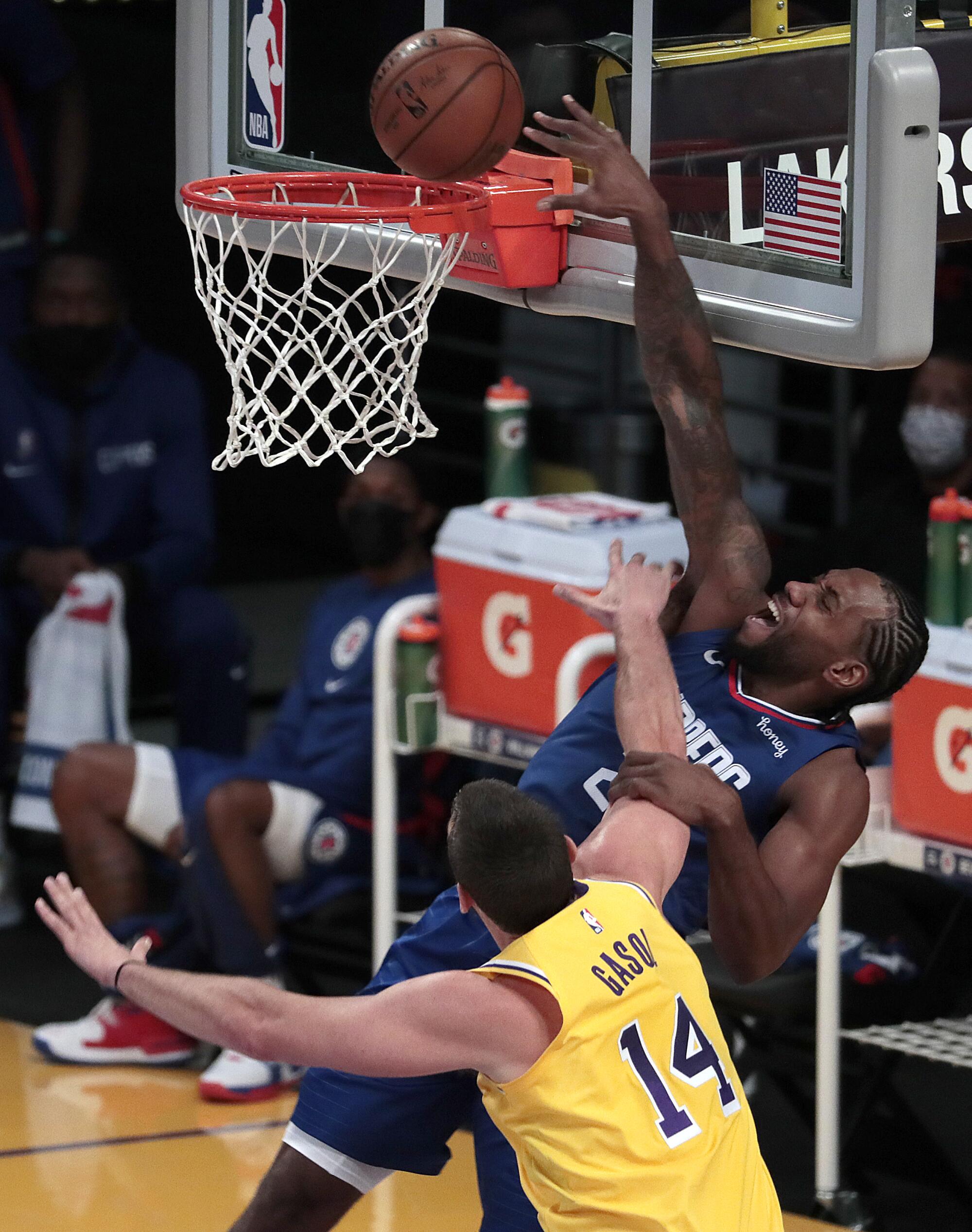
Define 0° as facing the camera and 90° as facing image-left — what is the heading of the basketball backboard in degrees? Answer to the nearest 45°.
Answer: approximately 45°

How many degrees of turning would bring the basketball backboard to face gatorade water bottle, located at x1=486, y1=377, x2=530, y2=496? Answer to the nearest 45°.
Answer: approximately 135° to its right

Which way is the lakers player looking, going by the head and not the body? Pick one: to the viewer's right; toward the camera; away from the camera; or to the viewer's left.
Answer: away from the camera

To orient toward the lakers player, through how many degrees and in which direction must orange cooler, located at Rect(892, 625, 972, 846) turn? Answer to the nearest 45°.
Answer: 0° — it already faces them

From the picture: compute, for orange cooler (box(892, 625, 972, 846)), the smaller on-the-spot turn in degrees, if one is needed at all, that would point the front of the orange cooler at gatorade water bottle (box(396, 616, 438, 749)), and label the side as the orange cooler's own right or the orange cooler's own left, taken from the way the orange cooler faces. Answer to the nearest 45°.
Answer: approximately 135° to the orange cooler's own right

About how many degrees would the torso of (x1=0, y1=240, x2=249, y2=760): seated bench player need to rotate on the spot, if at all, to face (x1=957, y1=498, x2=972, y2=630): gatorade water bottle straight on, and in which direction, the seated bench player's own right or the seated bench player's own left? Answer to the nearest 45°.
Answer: approximately 45° to the seated bench player's own left

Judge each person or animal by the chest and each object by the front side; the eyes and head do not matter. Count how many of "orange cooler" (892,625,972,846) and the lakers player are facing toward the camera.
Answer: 1

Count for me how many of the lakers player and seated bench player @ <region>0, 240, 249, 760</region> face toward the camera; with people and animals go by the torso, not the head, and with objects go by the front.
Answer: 1

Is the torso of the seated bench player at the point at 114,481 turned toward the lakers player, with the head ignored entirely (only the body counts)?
yes

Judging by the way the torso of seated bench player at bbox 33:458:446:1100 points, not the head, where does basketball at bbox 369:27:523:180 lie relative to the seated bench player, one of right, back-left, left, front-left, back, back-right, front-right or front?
front-left
